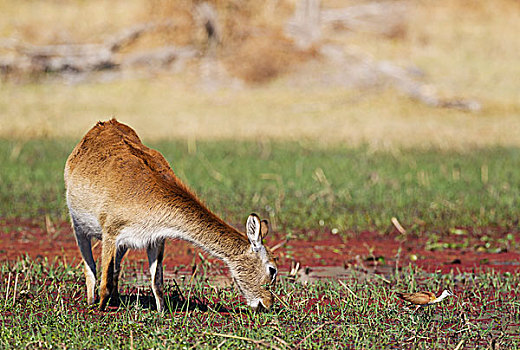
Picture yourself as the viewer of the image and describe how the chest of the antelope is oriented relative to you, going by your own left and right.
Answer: facing the viewer and to the right of the viewer
